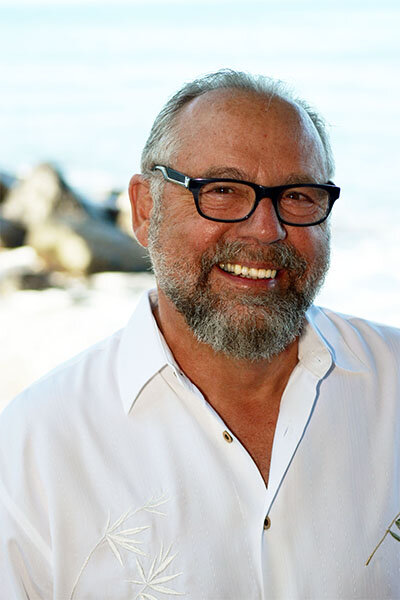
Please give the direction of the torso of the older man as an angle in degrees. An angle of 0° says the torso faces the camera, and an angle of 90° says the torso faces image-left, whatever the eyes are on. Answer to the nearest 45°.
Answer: approximately 315°

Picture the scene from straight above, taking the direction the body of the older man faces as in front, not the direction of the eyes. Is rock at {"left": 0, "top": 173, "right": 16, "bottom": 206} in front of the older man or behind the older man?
behind

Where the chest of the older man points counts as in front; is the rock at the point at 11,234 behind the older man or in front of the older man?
behind

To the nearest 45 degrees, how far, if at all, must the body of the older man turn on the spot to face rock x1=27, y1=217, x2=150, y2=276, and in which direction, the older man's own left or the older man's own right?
approximately 135° to the older man's own left
